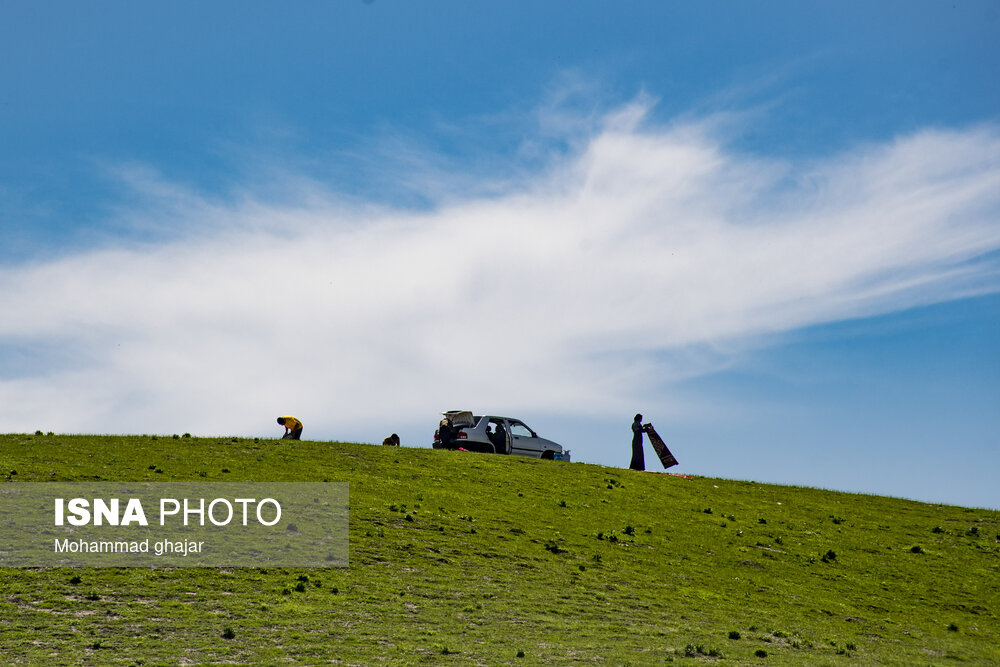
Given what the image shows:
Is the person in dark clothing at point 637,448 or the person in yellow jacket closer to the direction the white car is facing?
the person in dark clothing

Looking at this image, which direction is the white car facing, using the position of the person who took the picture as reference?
facing away from the viewer and to the right of the viewer

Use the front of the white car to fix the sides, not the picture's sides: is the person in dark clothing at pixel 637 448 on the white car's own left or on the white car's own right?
on the white car's own right

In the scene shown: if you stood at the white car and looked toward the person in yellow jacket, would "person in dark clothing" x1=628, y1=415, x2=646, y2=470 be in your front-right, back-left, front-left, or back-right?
back-left

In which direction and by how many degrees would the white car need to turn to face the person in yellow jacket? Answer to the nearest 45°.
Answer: approximately 135° to its left
